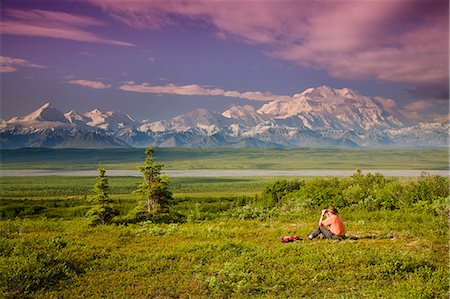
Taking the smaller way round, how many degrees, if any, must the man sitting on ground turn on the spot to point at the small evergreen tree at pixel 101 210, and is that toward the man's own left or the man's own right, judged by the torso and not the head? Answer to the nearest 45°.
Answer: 0° — they already face it

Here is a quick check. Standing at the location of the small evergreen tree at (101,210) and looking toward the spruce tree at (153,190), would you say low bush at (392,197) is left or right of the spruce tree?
right

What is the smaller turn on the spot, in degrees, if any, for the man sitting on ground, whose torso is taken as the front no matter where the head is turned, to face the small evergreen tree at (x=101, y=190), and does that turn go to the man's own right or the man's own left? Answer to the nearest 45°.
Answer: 0° — they already face it

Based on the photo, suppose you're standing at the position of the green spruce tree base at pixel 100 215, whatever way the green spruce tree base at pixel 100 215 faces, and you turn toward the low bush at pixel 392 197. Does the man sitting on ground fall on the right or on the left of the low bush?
right

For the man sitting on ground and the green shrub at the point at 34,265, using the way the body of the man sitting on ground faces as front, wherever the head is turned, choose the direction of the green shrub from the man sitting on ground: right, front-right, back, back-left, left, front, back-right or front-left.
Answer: front-left

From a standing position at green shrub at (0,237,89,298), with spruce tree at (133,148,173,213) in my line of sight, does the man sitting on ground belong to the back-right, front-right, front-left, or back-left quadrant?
front-right

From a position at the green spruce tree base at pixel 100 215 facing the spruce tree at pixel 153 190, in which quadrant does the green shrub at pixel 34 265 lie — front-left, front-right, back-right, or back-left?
back-right

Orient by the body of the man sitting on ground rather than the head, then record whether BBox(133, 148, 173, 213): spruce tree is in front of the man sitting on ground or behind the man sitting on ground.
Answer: in front

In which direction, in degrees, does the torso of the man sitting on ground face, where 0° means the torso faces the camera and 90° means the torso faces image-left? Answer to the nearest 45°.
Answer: approximately 90°

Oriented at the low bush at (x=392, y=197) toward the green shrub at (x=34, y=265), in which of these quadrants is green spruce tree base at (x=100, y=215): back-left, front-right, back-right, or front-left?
front-right

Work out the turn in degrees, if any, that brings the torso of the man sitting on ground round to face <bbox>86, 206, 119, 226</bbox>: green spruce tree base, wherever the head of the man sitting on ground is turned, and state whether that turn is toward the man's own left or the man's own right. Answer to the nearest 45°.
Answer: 0° — they already face it

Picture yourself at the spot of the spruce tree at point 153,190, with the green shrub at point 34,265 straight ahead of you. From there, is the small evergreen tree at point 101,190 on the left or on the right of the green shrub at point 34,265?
right
